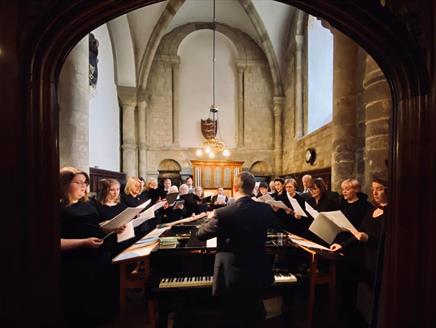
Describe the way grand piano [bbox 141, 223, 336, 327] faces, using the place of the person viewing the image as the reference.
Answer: facing the viewer

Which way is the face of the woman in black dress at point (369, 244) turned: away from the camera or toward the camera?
toward the camera

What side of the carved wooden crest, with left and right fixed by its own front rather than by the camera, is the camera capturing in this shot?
front

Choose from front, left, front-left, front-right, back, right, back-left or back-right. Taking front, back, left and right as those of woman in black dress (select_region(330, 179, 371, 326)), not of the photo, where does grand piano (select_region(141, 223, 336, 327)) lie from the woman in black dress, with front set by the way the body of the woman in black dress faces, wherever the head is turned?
front

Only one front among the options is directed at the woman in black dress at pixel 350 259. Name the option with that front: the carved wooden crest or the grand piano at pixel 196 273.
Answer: the carved wooden crest

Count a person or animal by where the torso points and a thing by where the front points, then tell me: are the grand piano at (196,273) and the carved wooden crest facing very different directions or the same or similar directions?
same or similar directions

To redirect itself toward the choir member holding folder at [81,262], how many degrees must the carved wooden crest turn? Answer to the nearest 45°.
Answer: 0° — it already faces them

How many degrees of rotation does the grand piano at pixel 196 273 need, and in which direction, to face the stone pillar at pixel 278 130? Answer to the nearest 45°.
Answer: approximately 180°

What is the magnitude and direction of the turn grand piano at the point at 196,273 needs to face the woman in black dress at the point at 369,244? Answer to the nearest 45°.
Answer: approximately 90° to its left

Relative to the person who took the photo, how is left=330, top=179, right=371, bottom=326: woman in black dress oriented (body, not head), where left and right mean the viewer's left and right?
facing the viewer and to the left of the viewer

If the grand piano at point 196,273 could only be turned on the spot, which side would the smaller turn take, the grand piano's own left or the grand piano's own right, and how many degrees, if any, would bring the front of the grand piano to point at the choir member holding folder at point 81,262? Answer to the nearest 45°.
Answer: approximately 45° to the grand piano's own right

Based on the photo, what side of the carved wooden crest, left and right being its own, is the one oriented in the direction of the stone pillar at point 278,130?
left

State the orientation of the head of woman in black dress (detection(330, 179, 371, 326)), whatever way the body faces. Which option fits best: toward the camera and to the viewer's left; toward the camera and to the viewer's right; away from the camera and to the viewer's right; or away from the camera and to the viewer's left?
toward the camera and to the viewer's left

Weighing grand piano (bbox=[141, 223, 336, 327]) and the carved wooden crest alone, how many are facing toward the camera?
2

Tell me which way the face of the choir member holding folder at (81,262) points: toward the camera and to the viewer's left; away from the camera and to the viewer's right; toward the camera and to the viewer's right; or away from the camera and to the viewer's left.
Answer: toward the camera and to the viewer's right

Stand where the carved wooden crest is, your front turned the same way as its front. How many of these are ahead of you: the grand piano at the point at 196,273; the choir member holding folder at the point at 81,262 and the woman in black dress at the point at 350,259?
3
